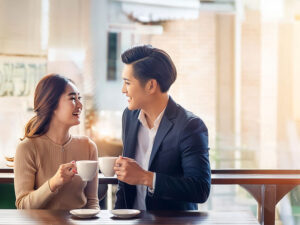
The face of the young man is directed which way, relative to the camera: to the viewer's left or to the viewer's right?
to the viewer's left

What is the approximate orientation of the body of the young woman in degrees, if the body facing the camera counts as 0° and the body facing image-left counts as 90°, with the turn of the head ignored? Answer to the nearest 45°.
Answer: approximately 315°

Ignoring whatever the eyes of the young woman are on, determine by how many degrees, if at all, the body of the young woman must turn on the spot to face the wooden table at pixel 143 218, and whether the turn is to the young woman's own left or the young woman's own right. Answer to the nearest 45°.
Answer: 0° — they already face it

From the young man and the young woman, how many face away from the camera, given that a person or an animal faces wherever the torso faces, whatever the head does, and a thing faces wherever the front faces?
0

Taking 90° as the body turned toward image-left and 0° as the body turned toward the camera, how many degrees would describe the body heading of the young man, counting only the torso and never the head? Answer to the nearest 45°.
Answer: approximately 45°

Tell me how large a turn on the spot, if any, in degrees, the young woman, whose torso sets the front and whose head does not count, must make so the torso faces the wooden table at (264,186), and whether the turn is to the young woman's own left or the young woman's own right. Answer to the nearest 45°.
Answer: approximately 45° to the young woman's own left
